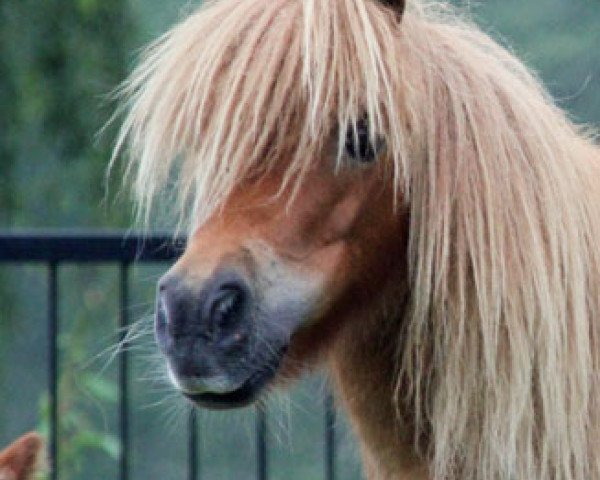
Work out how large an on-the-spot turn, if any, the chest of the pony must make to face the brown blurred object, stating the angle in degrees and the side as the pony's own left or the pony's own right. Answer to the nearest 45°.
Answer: approximately 90° to the pony's own right

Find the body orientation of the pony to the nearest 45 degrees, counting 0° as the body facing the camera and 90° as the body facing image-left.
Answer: approximately 45°
